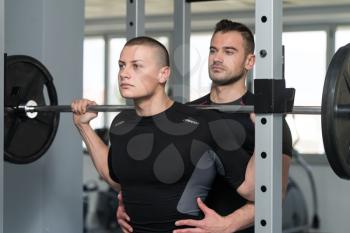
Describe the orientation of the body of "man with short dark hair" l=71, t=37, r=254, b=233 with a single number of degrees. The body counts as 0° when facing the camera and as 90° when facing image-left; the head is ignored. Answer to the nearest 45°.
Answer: approximately 45°

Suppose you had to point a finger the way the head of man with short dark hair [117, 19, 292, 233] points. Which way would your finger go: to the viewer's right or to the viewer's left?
to the viewer's left

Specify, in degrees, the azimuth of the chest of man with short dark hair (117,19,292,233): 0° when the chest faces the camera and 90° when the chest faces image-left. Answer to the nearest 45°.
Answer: approximately 45°
